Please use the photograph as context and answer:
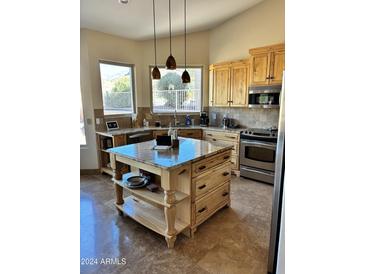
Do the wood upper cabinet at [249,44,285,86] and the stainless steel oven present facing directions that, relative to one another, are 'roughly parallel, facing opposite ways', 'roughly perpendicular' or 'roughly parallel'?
roughly parallel

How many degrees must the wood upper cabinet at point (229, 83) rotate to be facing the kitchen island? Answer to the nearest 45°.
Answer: approximately 45° to its left

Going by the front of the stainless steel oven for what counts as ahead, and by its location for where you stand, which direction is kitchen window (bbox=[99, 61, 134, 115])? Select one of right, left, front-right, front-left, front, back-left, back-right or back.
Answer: front-right

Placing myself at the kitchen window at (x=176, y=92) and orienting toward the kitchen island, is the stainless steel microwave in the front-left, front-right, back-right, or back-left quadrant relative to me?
front-left

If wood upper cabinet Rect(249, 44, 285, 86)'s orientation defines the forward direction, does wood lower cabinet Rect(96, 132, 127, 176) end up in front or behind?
in front

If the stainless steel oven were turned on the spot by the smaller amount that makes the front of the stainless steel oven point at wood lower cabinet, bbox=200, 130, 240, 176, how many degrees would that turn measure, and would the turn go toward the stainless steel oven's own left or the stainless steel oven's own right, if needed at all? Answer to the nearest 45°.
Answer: approximately 90° to the stainless steel oven's own right

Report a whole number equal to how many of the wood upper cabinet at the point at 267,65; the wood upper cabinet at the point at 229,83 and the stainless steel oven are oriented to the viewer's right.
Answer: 0

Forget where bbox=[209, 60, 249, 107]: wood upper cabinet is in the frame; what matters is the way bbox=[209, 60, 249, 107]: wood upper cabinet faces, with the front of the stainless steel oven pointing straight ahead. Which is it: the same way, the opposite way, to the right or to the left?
the same way

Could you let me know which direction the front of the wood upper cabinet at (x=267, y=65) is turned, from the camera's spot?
facing the viewer and to the left of the viewer

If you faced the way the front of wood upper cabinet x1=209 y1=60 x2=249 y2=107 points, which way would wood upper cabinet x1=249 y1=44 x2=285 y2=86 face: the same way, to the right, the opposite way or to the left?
the same way
